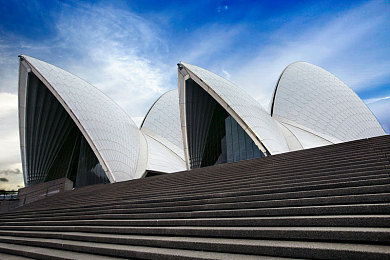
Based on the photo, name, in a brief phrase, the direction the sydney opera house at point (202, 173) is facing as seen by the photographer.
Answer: facing the viewer and to the left of the viewer
